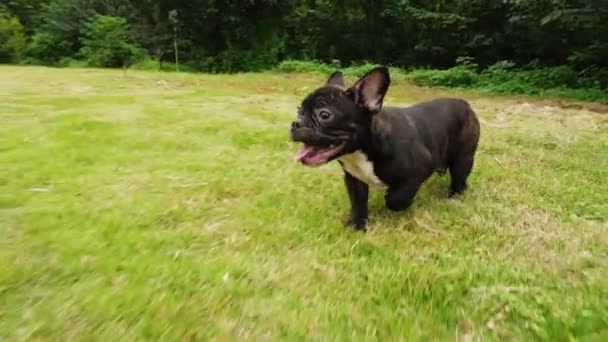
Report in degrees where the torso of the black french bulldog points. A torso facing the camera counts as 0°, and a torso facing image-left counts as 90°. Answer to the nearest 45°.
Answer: approximately 45°

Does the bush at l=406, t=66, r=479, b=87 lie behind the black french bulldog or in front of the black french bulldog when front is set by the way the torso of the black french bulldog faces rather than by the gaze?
behind

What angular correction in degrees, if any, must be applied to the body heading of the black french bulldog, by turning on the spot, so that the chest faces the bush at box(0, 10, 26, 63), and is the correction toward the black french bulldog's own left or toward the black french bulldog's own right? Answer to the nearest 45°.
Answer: approximately 90° to the black french bulldog's own right

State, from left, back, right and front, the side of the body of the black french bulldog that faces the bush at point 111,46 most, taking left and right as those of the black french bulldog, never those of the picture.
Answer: right

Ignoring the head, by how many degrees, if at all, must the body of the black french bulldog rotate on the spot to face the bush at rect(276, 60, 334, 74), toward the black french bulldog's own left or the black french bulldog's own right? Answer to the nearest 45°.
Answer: approximately 135° to the black french bulldog's own right
